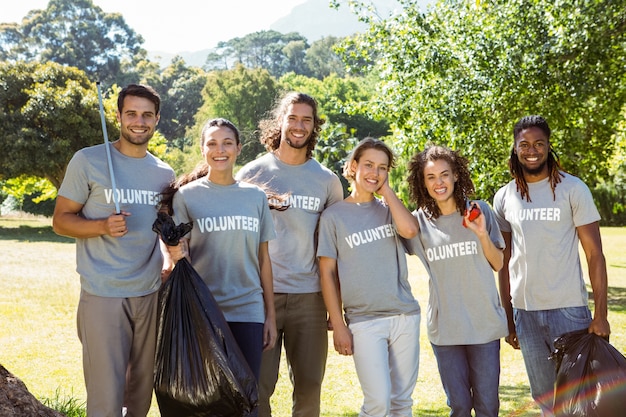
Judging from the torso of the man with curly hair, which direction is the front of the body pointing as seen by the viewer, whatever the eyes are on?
toward the camera

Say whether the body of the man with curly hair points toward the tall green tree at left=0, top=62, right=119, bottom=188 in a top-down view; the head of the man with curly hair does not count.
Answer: no

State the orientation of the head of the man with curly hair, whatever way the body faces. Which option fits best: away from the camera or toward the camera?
toward the camera

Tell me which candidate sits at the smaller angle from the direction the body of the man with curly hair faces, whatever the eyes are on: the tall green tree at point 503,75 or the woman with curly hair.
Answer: the woman with curly hair

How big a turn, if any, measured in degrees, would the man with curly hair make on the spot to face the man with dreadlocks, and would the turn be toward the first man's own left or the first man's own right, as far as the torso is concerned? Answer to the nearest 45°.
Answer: approximately 90° to the first man's own left

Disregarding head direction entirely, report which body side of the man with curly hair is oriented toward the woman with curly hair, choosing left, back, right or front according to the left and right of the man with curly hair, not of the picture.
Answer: left

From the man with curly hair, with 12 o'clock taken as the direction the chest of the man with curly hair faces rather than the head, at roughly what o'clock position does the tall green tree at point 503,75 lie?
The tall green tree is roughly at 7 o'clock from the man with curly hair.

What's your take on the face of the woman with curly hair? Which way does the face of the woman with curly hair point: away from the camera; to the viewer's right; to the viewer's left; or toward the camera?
toward the camera

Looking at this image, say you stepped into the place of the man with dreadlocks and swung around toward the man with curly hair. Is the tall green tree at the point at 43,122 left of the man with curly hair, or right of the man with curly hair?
right

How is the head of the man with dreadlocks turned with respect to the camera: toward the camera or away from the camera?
toward the camera

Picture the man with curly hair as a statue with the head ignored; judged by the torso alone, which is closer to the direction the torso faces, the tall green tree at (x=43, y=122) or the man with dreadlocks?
the man with dreadlocks

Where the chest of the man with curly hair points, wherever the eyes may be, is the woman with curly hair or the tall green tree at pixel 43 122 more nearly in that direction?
the woman with curly hair
